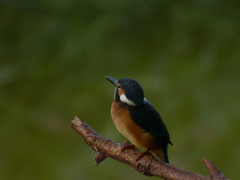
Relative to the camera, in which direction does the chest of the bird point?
to the viewer's left
